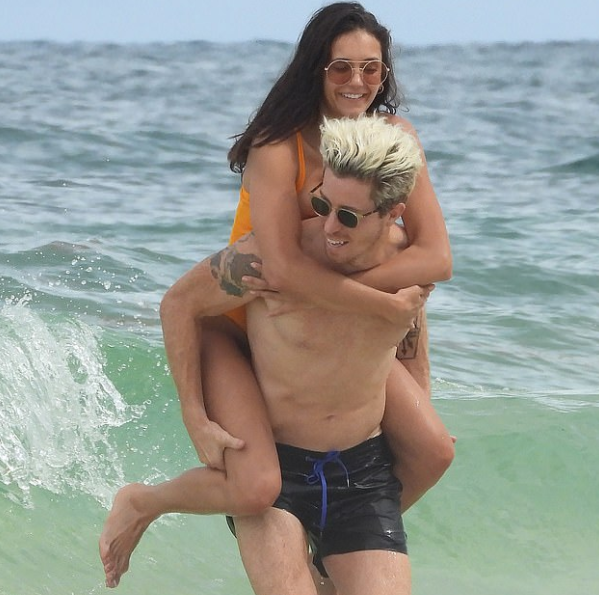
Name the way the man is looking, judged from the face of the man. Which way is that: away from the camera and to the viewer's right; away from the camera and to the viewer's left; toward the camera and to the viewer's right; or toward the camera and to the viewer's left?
toward the camera and to the viewer's left

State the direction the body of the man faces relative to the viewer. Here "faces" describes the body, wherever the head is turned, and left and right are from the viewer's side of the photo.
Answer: facing the viewer
